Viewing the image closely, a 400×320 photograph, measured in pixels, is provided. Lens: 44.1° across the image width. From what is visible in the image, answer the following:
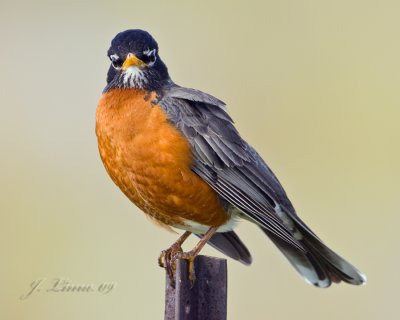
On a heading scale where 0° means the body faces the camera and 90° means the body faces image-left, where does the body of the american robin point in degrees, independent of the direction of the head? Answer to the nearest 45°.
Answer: approximately 45°
